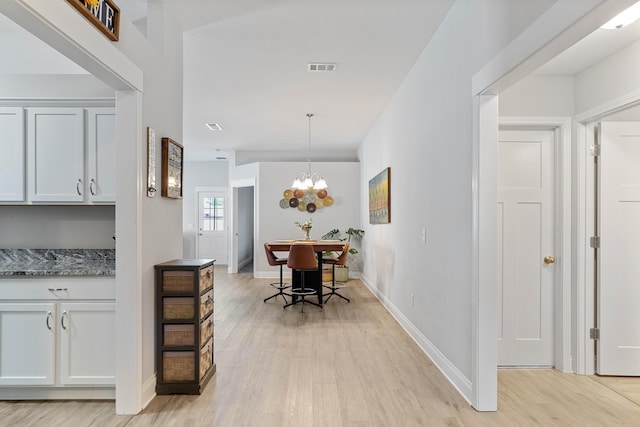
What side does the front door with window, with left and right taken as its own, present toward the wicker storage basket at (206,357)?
front

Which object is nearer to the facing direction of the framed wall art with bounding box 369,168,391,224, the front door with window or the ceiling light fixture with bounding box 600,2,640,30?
the front door with window

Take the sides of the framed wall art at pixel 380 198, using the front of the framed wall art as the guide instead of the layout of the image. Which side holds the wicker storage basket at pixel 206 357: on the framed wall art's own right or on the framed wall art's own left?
on the framed wall art's own left

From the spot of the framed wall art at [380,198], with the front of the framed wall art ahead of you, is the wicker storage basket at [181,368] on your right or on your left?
on your left

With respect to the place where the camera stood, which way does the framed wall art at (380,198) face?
facing to the left of the viewer

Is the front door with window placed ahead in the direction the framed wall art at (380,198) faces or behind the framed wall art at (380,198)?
ahead

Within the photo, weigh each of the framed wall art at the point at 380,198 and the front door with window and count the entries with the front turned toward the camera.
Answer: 1
